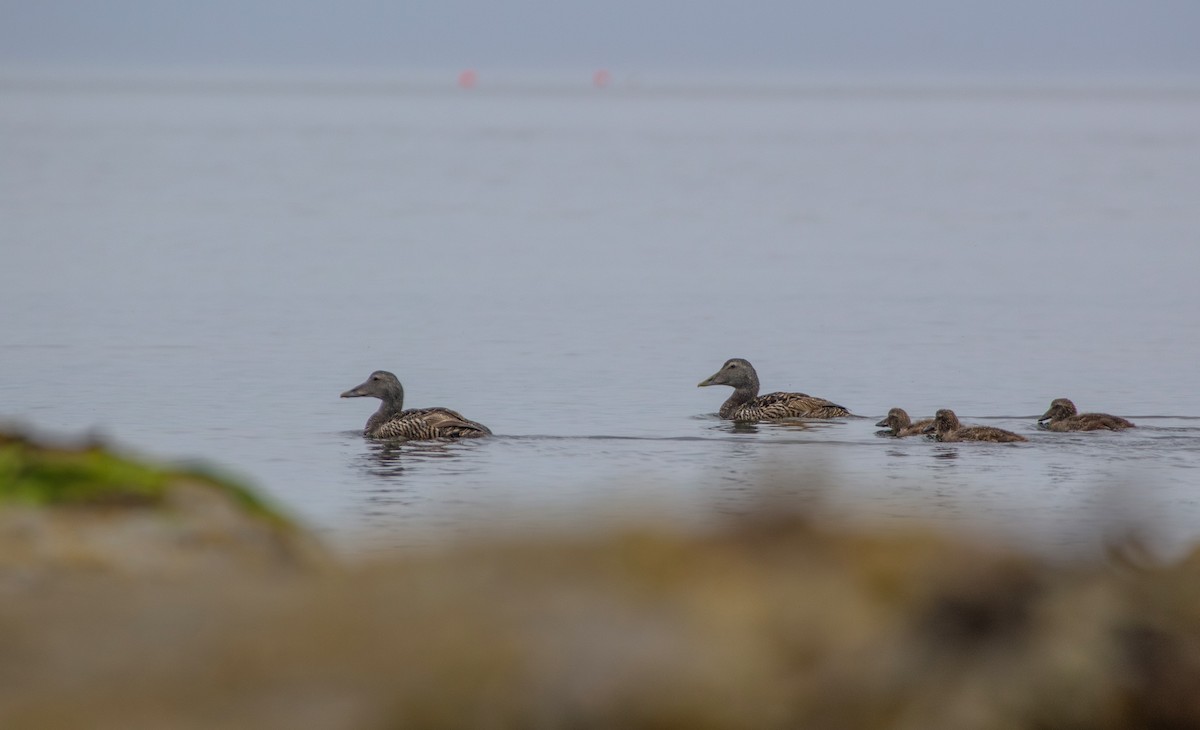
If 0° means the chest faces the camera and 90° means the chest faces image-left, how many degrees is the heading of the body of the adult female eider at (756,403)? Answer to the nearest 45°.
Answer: approximately 90°

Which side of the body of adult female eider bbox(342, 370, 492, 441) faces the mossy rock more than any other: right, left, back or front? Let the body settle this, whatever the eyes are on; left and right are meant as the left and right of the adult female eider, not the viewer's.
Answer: left

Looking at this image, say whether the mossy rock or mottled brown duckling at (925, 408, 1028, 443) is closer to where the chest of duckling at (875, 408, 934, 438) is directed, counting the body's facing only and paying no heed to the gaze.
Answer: the mossy rock

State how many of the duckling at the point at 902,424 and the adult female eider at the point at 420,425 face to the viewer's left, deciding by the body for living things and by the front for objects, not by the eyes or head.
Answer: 2

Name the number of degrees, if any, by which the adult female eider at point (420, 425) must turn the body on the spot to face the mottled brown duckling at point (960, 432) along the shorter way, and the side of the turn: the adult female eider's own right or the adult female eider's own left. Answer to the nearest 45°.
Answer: approximately 180°

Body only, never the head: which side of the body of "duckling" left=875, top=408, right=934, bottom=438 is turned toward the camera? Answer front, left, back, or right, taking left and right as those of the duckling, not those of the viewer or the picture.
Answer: left

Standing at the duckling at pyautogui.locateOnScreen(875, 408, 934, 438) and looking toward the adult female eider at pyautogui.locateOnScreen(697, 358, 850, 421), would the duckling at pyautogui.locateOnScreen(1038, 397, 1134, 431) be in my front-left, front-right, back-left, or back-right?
back-right

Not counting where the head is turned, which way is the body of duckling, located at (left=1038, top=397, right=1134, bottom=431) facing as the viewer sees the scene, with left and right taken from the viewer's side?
facing to the left of the viewer

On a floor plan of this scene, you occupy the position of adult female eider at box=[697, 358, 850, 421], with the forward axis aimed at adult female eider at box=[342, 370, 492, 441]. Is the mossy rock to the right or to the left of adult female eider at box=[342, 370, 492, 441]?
left

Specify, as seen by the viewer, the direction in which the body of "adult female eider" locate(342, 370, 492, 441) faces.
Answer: to the viewer's left

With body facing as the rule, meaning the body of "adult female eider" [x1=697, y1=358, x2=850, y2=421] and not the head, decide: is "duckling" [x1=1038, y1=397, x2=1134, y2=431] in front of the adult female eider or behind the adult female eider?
behind
